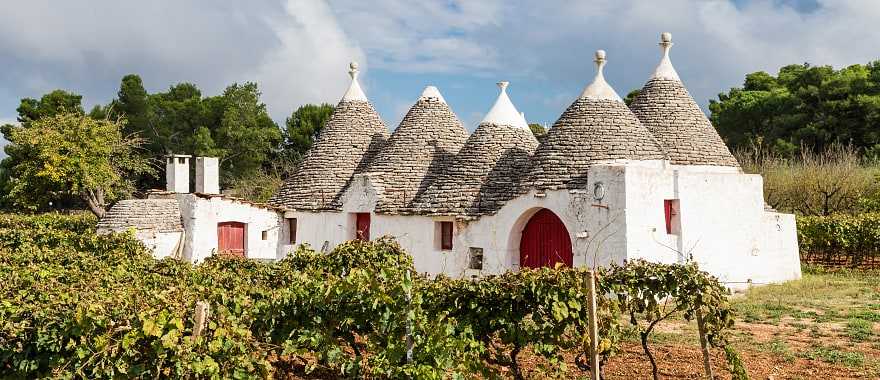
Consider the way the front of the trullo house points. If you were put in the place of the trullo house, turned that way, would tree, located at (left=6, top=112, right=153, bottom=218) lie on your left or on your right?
on your right

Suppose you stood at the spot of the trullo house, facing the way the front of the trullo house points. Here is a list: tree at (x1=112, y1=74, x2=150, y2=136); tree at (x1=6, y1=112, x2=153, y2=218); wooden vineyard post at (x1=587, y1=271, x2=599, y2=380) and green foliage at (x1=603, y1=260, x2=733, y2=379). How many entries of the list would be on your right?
2

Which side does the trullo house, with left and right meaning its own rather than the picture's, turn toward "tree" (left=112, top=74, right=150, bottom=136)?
right

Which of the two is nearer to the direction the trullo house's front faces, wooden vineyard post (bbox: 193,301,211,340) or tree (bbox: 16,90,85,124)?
the wooden vineyard post

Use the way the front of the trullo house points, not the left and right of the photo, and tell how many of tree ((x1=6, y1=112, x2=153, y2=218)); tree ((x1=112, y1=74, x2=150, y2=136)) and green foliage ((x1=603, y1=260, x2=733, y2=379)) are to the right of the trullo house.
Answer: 2

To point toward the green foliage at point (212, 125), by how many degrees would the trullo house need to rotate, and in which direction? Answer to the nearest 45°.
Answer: approximately 90° to its right

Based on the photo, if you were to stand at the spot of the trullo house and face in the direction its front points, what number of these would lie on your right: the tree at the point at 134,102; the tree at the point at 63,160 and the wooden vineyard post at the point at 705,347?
2

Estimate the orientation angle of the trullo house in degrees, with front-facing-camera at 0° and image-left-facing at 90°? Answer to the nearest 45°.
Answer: approximately 45°

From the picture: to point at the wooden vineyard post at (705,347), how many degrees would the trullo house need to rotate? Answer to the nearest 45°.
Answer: approximately 45° to its left

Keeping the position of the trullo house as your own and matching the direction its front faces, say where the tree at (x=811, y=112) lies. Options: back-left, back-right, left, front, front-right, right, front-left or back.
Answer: back

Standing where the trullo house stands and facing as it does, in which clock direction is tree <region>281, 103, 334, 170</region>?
The tree is roughly at 4 o'clock from the trullo house.

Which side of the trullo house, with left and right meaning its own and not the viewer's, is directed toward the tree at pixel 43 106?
right

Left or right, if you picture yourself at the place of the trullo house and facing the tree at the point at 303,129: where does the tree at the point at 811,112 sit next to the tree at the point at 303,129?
right

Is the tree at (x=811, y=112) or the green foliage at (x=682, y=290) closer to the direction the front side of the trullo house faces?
the green foliage
